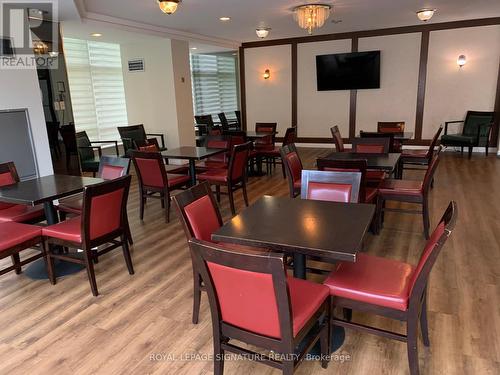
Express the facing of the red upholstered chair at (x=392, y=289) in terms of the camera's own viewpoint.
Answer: facing to the left of the viewer

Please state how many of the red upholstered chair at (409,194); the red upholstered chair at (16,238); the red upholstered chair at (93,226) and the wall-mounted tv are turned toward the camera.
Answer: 1

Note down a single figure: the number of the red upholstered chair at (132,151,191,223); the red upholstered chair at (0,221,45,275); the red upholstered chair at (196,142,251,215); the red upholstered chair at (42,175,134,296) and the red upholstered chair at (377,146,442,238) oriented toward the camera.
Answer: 0

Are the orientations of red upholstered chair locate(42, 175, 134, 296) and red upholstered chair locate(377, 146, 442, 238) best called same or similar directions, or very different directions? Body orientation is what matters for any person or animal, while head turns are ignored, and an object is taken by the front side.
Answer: same or similar directions

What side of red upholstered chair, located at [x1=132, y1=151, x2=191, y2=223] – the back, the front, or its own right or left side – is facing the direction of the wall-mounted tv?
front

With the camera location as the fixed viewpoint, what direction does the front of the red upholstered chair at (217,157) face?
facing the viewer and to the left of the viewer

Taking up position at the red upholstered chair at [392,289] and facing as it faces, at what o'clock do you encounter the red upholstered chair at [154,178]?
the red upholstered chair at [154,178] is roughly at 1 o'clock from the red upholstered chair at [392,289].

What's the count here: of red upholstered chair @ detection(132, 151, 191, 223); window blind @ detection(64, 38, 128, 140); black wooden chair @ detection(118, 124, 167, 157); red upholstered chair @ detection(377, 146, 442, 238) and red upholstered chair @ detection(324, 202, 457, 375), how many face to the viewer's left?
2

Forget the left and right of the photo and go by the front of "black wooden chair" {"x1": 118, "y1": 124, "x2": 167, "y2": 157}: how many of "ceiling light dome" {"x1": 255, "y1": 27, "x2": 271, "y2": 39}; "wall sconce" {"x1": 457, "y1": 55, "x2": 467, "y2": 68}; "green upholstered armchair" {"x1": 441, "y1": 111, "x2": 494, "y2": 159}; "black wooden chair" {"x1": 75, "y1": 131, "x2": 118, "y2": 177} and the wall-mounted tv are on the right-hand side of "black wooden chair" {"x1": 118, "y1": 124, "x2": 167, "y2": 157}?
1

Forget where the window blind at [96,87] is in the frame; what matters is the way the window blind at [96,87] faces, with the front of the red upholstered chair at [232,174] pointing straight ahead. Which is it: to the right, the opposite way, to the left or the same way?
the opposite way

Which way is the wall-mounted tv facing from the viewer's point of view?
toward the camera

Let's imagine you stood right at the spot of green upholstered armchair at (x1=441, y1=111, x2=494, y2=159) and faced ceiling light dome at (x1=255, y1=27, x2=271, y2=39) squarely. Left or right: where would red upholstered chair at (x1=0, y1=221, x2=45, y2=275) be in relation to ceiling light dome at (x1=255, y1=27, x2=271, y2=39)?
left

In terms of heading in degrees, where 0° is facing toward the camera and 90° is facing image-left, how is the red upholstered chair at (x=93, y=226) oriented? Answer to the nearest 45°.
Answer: approximately 135°

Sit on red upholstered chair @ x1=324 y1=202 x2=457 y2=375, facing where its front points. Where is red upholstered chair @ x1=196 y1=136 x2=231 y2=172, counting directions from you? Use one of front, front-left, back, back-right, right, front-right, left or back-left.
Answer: front-right

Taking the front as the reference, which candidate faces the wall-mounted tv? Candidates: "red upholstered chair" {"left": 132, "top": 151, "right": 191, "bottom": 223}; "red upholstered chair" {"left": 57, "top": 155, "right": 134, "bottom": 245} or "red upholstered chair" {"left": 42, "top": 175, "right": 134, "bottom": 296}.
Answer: "red upholstered chair" {"left": 132, "top": 151, "right": 191, "bottom": 223}

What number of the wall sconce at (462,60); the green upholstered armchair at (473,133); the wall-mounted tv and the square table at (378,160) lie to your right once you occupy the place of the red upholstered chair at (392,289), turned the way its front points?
4

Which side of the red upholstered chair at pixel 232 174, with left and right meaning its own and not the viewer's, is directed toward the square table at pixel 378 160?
back

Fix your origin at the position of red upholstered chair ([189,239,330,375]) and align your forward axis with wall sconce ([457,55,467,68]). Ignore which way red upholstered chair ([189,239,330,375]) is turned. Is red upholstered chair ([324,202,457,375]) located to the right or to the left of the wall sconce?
right
